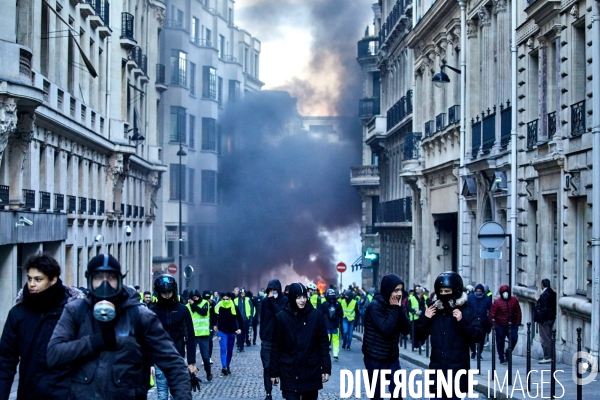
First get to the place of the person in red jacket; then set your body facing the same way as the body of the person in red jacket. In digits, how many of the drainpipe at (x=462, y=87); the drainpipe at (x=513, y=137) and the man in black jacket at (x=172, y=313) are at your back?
2

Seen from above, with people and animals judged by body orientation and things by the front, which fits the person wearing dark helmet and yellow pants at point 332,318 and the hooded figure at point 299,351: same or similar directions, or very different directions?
same or similar directions

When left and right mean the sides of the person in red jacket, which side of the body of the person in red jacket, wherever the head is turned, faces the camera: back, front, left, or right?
front

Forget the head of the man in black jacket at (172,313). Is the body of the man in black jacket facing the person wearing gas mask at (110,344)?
yes

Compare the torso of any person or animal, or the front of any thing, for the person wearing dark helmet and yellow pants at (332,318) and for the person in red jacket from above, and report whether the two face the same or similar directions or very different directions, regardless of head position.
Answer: same or similar directions

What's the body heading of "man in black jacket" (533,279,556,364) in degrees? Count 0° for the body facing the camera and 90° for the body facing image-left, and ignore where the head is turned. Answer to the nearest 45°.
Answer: approximately 90°

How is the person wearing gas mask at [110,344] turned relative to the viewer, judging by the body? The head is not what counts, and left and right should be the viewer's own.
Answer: facing the viewer

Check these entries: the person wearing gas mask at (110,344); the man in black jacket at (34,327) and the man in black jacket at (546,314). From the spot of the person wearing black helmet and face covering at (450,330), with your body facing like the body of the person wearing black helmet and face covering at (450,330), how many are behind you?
1

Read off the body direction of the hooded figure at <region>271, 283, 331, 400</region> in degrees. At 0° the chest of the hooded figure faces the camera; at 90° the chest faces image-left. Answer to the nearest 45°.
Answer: approximately 0°

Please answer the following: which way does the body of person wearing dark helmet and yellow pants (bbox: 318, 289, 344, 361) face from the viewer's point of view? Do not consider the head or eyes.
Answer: toward the camera

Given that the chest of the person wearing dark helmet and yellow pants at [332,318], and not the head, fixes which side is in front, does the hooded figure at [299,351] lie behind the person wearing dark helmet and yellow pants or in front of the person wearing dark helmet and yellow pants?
in front

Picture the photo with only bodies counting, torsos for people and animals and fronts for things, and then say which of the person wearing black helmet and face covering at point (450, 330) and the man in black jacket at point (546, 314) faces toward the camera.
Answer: the person wearing black helmet and face covering

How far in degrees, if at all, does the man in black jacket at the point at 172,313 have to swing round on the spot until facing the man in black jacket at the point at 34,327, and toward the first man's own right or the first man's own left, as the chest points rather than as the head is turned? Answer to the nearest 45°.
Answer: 0° — they already face them
